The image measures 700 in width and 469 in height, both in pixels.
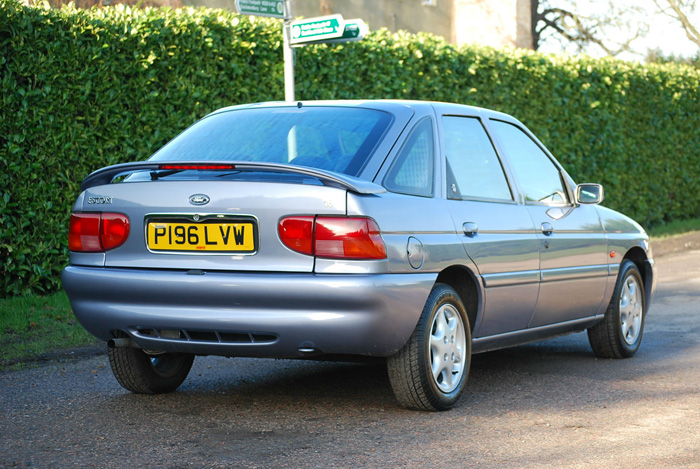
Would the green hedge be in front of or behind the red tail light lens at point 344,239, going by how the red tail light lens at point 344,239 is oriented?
behind

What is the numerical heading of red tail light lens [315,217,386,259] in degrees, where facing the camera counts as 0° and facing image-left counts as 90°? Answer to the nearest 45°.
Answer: approximately 0°

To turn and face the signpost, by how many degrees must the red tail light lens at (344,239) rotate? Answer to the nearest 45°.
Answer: approximately 180°

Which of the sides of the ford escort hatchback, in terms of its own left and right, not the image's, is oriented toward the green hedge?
left

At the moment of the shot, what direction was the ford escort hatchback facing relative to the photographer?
facing away from the viewer and to the right of the viewer
